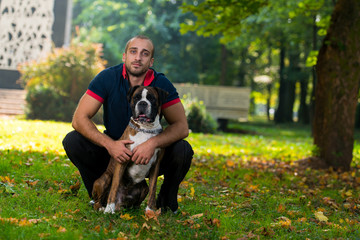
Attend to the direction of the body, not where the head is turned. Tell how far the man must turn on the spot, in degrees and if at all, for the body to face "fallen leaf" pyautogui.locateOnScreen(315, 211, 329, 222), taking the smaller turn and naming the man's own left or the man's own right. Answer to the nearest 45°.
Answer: approximately 90° to the man's own left

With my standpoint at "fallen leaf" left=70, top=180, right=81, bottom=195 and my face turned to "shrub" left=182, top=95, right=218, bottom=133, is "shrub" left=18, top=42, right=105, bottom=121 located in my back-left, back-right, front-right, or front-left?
front-left

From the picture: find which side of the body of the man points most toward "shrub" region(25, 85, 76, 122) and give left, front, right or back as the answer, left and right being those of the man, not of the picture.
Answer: back

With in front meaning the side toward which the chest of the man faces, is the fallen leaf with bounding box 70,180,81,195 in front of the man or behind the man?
behind

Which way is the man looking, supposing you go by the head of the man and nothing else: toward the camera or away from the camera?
toward the camera

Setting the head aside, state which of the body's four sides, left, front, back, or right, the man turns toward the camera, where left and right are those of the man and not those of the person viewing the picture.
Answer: front

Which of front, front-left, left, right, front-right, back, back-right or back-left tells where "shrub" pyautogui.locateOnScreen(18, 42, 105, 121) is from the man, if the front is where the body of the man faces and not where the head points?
back

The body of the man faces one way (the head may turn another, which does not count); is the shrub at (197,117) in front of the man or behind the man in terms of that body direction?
behind

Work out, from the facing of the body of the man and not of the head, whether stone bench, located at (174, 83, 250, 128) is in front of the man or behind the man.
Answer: behind
